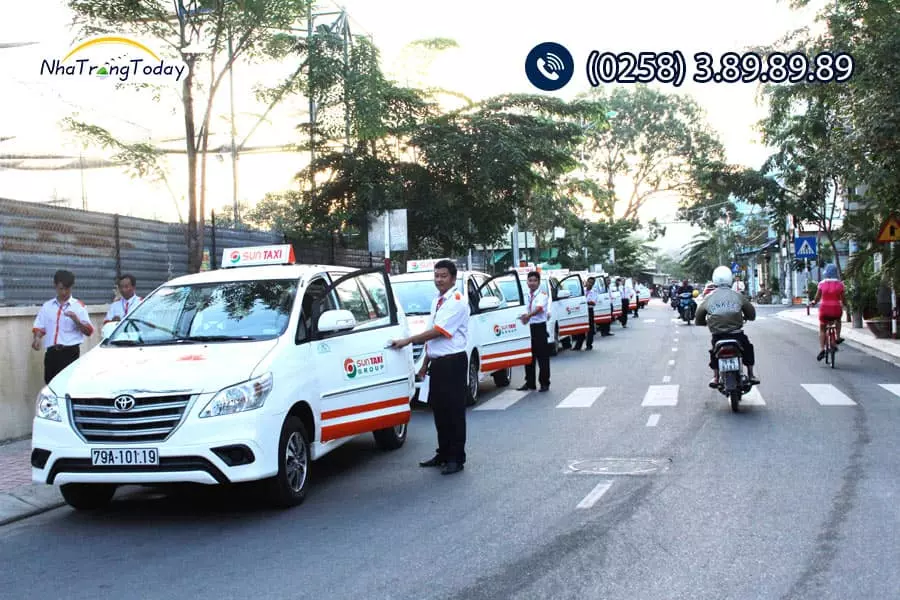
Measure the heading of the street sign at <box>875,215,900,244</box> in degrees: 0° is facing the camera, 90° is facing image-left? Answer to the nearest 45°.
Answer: approximately 0°

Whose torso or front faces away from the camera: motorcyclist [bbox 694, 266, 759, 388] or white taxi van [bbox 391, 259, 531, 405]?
the motorcyclist

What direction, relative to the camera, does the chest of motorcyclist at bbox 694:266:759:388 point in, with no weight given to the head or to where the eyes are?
away from the camera

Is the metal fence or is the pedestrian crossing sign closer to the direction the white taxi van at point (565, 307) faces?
the metal fence

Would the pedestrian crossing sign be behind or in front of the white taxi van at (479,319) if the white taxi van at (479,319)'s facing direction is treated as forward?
behind

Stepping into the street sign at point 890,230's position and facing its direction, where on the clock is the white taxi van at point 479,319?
The white taxi van is roughly at 1 o'clock from the street sign.

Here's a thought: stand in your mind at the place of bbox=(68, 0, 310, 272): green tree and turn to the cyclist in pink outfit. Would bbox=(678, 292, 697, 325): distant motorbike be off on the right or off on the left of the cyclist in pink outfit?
left

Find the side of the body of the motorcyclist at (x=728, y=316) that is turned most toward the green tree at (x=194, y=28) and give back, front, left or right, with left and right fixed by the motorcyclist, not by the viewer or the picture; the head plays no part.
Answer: left
